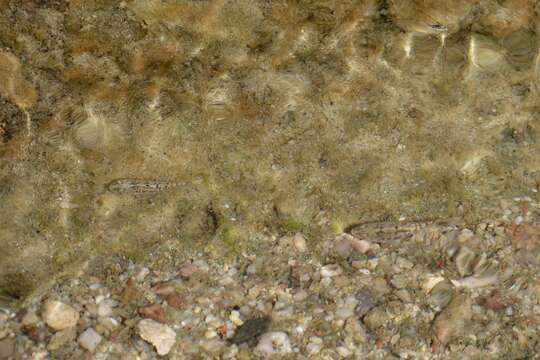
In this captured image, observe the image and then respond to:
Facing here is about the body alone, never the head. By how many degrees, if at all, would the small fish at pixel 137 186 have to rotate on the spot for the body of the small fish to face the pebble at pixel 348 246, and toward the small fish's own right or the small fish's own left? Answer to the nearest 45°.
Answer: approximately 135° to the small fish's own left

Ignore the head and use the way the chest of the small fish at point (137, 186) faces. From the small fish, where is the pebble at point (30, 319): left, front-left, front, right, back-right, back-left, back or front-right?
front-left

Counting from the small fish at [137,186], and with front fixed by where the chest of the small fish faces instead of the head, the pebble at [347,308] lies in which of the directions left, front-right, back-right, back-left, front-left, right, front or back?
back-left

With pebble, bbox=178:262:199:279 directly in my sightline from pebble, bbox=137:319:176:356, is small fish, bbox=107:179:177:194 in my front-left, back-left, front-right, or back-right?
front-left

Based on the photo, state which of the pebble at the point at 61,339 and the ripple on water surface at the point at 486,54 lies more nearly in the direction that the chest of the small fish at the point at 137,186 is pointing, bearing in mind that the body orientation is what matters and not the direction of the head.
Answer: the pebble

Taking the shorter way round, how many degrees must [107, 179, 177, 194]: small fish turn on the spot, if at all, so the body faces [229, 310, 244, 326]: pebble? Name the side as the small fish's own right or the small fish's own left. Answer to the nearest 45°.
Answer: approximately 135° to the small fish's own left

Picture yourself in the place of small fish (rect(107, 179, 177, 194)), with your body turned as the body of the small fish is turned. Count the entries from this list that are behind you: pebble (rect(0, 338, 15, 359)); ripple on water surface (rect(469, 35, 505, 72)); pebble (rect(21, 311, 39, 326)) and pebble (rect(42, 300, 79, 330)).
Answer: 1

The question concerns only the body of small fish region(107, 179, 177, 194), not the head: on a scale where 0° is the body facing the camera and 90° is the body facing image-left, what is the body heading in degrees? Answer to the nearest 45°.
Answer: approximately 90°

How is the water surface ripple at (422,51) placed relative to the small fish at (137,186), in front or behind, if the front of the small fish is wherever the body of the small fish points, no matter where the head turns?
behind

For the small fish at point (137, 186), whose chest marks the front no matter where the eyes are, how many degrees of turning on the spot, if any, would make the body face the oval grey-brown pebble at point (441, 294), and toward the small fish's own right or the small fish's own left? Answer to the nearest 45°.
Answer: approximately 135° to the small fish's own left

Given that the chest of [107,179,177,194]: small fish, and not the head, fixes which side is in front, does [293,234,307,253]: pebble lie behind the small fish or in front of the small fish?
behind

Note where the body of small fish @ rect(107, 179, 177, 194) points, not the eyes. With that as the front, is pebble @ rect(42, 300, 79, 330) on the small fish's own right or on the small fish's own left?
on the small fish's own left

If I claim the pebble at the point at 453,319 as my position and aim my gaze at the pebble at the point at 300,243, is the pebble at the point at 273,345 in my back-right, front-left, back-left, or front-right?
front-left

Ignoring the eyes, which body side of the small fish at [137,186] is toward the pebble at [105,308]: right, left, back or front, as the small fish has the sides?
left

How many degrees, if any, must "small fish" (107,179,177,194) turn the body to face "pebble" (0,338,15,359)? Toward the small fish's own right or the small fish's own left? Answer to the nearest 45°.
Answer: approximately 45° to the small fish's own left
